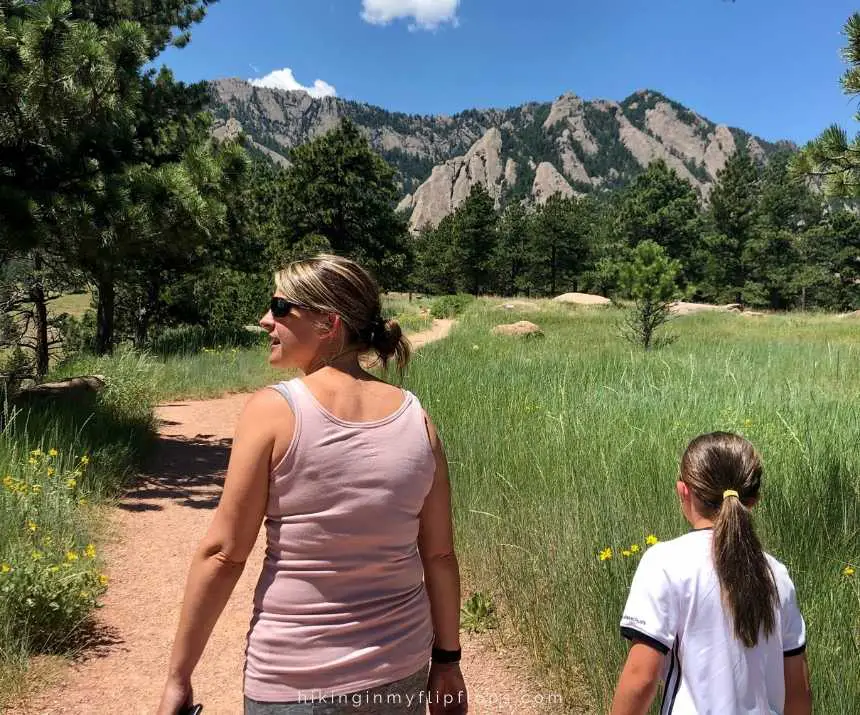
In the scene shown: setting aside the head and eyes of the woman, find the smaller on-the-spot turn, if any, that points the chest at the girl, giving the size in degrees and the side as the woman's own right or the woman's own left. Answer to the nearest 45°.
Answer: approximately 90° to the woman's own right

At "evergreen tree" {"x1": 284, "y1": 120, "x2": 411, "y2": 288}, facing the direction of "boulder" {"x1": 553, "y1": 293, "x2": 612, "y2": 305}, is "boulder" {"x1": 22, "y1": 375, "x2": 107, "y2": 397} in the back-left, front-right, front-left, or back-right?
back-right

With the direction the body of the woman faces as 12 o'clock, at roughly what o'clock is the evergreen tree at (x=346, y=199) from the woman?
The evergreen tree is roughly at 12 o'clock from the woman.

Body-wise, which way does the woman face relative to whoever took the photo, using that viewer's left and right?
facing away from the viewer

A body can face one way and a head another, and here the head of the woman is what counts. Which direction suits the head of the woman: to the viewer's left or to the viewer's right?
to the viewer's left
